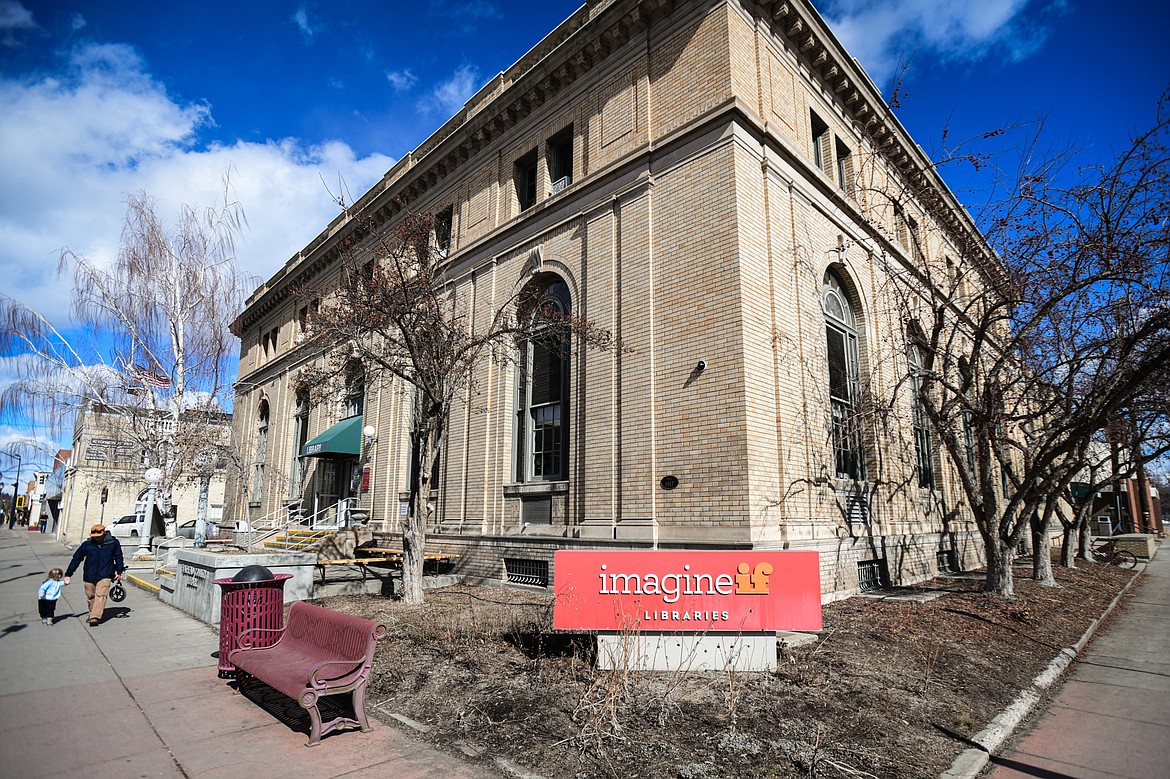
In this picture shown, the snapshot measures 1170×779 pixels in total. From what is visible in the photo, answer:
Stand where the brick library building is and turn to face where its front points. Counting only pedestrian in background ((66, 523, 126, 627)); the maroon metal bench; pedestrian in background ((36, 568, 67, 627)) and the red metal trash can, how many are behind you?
0

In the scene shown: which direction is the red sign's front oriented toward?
toward the camera

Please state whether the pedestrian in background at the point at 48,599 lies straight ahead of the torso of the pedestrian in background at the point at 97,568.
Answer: no

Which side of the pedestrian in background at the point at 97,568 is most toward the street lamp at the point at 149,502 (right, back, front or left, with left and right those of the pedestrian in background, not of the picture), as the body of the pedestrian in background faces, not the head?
back

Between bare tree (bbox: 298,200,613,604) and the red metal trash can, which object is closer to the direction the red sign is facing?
the red metal trash can

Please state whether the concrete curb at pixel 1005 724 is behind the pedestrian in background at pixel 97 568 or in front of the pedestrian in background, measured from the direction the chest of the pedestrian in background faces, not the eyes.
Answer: in front

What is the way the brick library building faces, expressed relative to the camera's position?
facing the viewer and to the left of the viewer

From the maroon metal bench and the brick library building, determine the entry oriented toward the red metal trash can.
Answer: the brick library building

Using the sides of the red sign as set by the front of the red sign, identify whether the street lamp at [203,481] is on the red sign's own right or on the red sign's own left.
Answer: on the red sign's own right

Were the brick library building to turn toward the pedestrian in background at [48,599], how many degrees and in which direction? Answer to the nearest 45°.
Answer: approximately 45° to its right

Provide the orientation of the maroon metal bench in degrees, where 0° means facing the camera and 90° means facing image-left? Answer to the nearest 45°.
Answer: approximately 45°

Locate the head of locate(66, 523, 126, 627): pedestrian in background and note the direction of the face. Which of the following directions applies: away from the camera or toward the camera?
toward the camera

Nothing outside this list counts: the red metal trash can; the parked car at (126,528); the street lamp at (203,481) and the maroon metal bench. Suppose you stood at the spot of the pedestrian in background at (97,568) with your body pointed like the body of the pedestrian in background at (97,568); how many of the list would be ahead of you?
2

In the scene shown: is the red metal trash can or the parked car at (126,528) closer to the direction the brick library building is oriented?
the red metal trash can

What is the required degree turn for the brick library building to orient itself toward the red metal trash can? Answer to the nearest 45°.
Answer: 0° — it already faces it

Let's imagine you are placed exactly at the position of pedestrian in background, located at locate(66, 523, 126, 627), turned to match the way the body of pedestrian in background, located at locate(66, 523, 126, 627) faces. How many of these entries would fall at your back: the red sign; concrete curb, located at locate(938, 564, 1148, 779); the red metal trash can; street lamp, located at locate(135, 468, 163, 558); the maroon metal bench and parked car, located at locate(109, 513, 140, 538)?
2

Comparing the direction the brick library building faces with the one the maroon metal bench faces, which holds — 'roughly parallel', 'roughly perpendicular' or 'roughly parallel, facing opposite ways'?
roughly parallel

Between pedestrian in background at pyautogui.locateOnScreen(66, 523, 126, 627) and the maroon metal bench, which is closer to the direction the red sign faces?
the maroon metal bench
